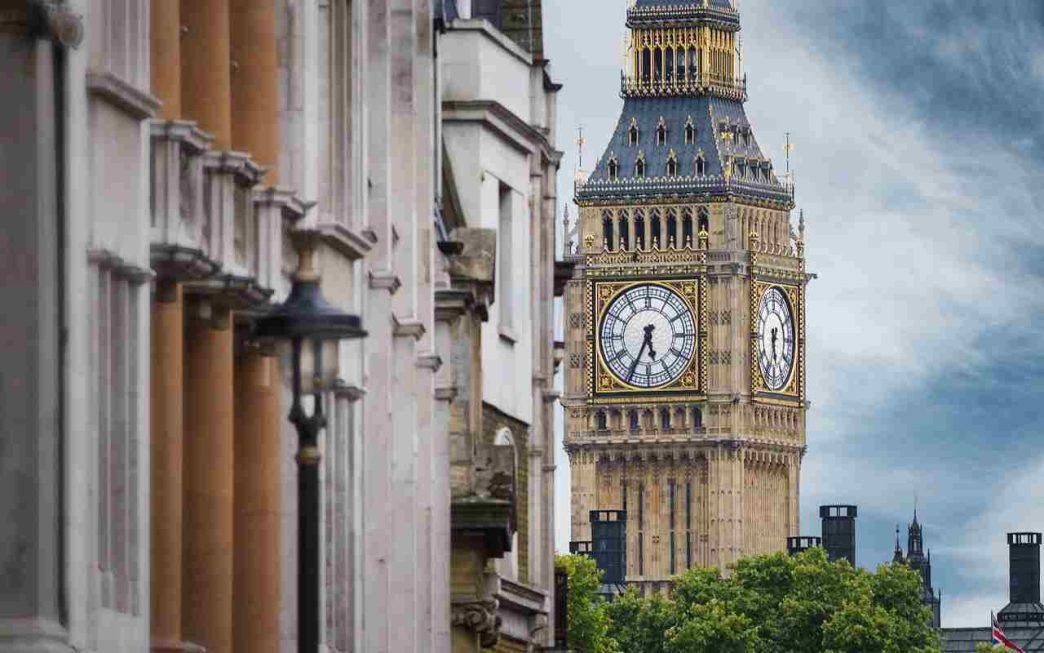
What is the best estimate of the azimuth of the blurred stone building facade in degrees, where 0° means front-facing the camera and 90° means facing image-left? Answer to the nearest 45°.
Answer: approximately 315°
